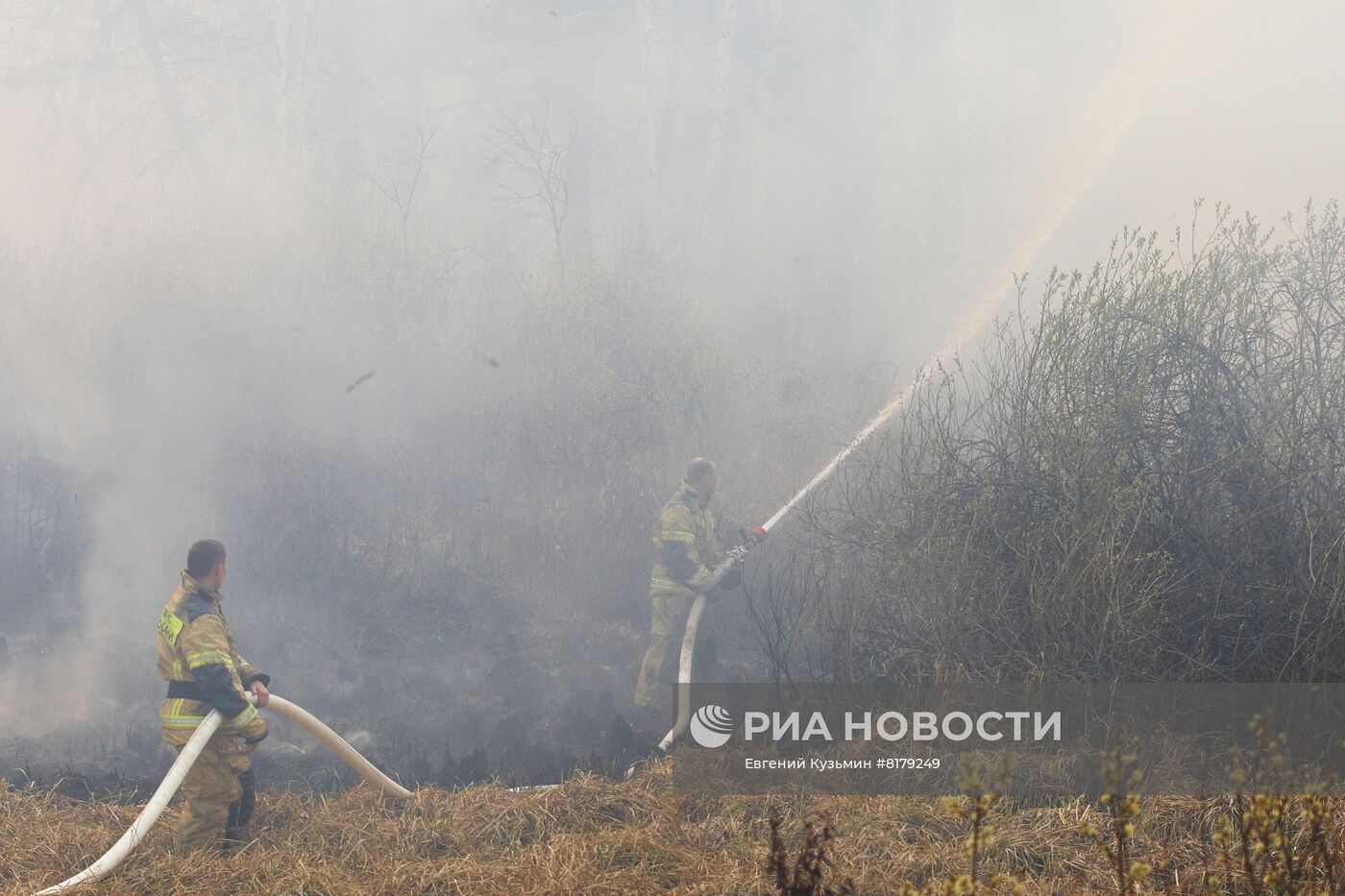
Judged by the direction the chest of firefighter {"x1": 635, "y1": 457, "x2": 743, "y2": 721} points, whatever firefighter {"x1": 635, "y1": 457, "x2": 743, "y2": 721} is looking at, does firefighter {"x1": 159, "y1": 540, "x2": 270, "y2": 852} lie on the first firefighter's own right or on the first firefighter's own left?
on the first firefighter's own right

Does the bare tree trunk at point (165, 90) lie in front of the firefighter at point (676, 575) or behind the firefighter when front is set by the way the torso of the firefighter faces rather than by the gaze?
behind

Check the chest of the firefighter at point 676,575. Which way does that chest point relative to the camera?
to the viewer's right

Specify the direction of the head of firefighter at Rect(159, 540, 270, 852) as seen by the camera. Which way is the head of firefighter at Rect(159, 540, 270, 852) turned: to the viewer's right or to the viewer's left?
to the viewer's right
